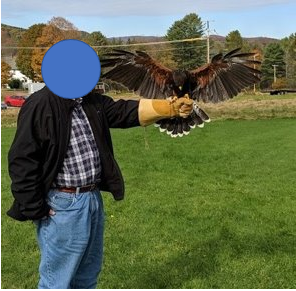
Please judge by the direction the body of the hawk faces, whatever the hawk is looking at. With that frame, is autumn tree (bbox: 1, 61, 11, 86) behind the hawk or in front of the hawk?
behind

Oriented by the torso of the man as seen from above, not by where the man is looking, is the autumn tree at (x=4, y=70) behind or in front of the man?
behind

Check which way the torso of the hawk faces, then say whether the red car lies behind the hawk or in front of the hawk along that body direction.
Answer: behind

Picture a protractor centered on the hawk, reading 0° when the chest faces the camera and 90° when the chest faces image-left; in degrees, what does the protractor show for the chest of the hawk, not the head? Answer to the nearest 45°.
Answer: approximately 0°

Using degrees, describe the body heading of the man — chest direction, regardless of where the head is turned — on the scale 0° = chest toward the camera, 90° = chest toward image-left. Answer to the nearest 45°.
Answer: approximately 315°

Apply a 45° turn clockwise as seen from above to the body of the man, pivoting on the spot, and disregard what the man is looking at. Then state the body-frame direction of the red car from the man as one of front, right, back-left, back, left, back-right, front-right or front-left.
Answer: back
